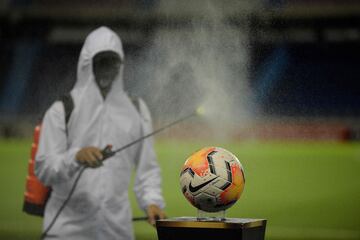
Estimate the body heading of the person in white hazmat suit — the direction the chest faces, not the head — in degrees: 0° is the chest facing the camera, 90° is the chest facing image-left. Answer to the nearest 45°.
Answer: approximately 315°
